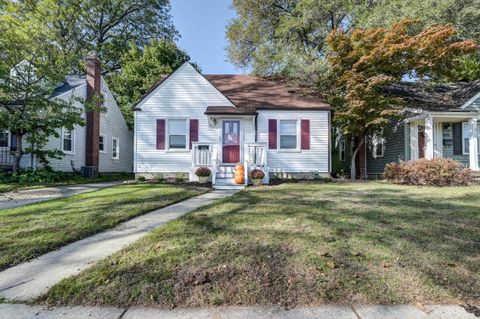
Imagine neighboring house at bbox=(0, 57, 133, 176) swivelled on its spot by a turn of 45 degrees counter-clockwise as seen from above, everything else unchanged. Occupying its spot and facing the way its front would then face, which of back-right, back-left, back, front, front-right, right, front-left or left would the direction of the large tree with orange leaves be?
front-left

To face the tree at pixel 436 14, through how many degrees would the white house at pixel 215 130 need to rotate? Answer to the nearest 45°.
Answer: approximately 90° to its left

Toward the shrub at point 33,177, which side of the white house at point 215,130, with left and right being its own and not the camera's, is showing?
right

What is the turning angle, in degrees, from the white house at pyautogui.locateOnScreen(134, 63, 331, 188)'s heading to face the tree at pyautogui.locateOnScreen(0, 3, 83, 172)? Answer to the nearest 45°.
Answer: approximately 90° to its right

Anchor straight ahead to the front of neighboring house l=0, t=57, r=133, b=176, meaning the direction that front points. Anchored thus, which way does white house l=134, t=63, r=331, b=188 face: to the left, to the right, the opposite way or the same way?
the same way

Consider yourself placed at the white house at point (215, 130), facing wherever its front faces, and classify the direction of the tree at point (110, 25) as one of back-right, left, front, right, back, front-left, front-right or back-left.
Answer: back-right

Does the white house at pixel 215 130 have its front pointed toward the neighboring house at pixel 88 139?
no

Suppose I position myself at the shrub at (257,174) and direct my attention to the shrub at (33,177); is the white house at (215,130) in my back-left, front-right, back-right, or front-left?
front-right

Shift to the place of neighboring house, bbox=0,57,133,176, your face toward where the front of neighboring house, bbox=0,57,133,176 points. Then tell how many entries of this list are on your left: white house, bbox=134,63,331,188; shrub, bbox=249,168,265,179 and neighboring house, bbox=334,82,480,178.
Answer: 3

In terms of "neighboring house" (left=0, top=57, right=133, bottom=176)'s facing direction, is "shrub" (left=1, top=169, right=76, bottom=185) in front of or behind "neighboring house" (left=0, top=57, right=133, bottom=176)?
in front

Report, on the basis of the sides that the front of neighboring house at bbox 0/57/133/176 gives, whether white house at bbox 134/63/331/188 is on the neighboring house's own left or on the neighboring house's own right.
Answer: on the neighboring house's own left

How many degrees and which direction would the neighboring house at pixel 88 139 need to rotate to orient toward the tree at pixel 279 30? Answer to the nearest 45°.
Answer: approximately 135° to its left

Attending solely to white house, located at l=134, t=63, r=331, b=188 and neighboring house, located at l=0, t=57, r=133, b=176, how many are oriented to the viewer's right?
0

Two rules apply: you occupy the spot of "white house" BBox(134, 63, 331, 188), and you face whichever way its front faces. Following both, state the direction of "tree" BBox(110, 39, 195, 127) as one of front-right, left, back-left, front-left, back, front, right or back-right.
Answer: back-right

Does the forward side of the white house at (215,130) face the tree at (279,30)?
no

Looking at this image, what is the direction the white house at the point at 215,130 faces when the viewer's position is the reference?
facing the viewer

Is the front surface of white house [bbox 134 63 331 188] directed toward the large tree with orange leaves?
no
